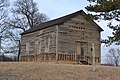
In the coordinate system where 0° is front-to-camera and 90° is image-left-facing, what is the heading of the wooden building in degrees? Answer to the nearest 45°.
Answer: approximately 315°
